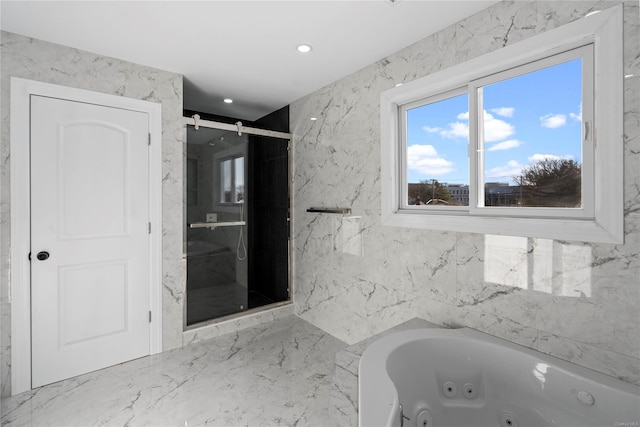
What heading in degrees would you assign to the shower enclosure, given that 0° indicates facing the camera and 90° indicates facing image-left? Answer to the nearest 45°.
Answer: approximately 315°

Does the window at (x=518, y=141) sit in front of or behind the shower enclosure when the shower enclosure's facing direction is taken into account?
in front
